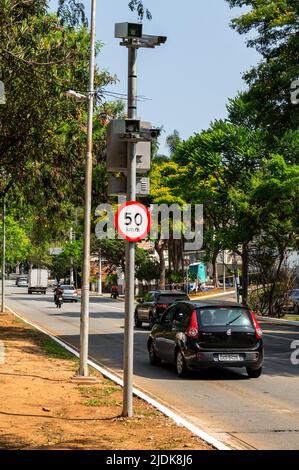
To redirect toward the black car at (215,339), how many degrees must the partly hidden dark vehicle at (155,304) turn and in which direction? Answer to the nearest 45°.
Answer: approximately 135° to its left

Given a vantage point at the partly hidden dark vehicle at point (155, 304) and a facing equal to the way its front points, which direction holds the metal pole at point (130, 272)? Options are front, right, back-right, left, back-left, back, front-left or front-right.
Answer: back-left

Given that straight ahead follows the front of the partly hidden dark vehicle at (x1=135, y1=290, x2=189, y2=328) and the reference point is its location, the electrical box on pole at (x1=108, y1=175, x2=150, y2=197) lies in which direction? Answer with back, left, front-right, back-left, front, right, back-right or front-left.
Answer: back-left

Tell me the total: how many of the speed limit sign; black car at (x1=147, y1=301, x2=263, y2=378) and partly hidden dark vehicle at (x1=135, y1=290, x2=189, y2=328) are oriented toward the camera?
1

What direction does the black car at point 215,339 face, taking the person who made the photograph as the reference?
facing away from the viewer and to the left of the viewer

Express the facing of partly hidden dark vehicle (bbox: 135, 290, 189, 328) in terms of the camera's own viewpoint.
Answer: facing away from the viewer and to the left of the viewer

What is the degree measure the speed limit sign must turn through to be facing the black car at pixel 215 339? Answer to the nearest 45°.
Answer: approximately 180°

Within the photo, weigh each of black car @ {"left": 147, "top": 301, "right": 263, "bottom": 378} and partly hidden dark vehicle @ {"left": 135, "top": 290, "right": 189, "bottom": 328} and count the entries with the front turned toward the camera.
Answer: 0

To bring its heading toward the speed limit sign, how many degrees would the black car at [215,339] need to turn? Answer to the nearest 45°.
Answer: approximately 135° to its left

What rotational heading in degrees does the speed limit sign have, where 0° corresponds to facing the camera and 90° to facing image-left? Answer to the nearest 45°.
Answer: approximately 0°
